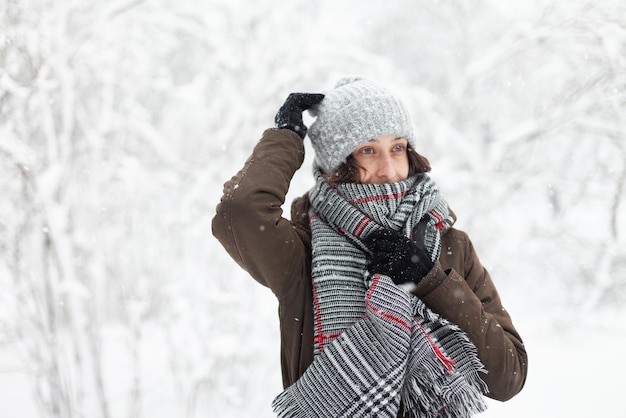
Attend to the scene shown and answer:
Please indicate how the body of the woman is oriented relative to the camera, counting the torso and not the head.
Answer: toward the camera

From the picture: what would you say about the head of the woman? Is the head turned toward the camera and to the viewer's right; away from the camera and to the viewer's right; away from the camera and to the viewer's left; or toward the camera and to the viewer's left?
toward the camera and to the viewer's right
